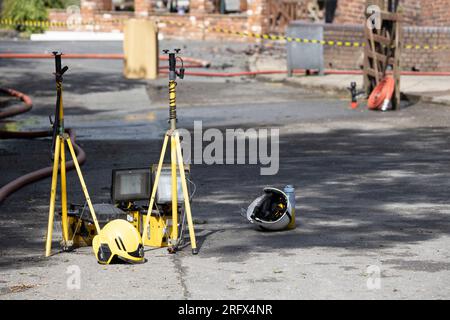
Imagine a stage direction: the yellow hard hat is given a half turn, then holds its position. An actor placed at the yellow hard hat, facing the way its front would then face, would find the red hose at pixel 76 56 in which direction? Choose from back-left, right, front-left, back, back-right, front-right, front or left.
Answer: front-right

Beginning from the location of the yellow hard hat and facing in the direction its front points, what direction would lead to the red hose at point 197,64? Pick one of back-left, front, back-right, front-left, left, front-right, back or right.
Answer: back-left

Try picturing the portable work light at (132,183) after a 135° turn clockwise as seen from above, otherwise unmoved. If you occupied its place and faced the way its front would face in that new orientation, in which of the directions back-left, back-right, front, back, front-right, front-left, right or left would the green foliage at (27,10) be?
front-right

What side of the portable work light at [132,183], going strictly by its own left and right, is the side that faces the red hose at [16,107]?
back

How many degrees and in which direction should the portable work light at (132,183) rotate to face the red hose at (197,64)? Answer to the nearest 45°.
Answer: approximately 180°

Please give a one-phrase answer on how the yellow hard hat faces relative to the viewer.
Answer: facing the viewer and to the right of the viewer

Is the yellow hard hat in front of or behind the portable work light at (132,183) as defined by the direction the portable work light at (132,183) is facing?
in front

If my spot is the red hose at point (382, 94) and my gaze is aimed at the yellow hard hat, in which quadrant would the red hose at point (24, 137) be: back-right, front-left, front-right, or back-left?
front-right

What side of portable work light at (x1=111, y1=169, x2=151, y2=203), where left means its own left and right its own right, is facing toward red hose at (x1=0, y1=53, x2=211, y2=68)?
back

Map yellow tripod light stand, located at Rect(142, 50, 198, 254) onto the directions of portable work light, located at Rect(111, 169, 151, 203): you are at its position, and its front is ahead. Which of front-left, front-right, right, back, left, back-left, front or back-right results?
front-left

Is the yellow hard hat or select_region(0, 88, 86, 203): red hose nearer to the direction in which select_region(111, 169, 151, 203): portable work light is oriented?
the yellow hard hat

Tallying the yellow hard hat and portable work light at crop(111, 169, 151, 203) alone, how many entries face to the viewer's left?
0

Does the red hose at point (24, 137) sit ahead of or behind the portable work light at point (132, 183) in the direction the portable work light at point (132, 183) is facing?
behind

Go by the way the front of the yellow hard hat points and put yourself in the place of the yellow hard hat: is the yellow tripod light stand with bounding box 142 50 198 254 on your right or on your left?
on your left

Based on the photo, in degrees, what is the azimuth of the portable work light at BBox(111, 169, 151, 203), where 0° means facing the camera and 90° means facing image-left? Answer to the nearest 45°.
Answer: approximately 0°
